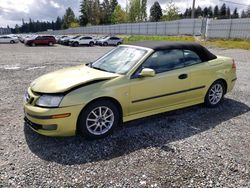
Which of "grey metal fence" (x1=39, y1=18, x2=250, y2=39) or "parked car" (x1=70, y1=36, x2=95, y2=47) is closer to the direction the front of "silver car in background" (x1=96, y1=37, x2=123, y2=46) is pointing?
the parked car

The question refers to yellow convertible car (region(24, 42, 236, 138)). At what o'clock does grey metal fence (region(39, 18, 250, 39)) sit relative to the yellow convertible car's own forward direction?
The grey metal fence is roughly at 5 o'clock from the yellow convertible car.

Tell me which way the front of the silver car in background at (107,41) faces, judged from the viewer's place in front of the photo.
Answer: facing the viewer and to the left of the viewer

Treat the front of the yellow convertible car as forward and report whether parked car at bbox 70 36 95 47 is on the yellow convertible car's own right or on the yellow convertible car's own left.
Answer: on the yellow convertible car's own right

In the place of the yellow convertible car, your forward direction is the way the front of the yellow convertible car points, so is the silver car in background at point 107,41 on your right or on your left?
on your right

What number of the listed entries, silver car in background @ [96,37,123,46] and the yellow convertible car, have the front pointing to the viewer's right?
0

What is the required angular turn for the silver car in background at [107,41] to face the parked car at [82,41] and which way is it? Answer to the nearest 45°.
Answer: approximately 45° to its right
